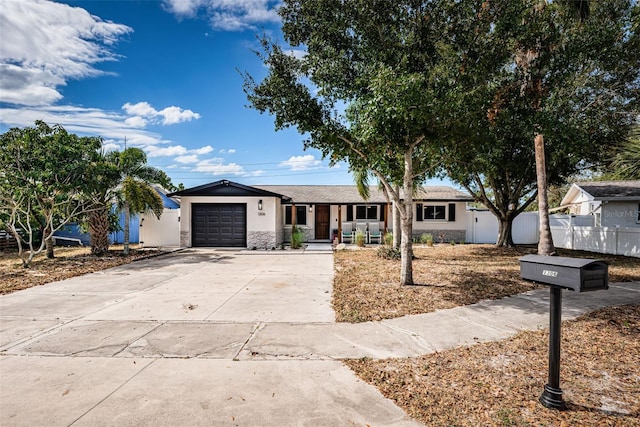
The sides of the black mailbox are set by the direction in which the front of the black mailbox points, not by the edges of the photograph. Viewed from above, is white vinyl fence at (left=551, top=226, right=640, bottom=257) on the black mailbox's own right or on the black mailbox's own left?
on the black mailbox's own left

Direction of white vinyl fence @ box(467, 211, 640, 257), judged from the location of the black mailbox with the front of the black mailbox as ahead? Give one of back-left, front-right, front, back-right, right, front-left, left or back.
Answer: back-left

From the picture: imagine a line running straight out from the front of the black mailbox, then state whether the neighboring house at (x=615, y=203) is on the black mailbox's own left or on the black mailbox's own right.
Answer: on the black mailbox's own left
